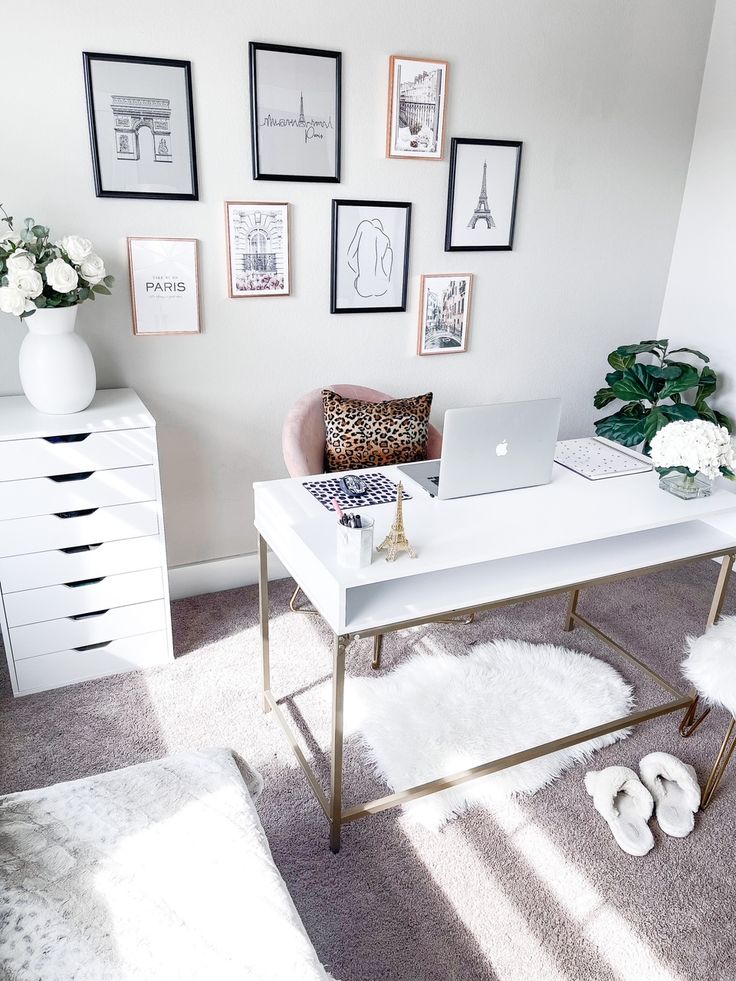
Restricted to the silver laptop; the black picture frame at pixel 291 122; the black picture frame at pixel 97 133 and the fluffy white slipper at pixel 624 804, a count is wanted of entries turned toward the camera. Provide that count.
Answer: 2

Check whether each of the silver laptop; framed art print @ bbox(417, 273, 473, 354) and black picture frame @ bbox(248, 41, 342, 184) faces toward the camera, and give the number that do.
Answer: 2

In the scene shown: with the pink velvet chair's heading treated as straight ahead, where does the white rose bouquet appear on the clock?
The white rose bouquet is roughly at 4 o'clock from the pink velvet chair.

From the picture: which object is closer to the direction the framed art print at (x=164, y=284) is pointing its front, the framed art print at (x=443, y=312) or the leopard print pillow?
the leopard print pillow

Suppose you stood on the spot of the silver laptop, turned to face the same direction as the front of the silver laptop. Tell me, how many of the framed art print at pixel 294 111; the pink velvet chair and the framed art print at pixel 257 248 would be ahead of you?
3
